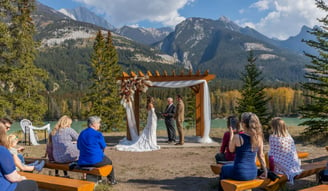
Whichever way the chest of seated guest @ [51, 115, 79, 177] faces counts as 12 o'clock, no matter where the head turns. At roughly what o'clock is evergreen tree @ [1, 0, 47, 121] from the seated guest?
The evergreen tree is roughly at 10 o'clock from the seated guest.

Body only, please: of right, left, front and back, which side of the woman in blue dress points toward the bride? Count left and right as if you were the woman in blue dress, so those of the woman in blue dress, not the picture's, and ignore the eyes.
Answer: front

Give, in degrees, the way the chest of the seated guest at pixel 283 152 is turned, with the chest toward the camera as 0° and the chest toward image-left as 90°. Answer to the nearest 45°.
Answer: approximately 135°

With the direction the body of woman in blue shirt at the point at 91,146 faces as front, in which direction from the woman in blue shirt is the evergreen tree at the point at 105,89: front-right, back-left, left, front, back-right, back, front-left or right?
front-left

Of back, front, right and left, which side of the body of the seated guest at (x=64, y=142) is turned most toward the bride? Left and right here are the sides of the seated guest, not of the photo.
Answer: front

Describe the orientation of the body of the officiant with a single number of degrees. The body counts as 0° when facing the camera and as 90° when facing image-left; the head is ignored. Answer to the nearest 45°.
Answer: approximately 45°

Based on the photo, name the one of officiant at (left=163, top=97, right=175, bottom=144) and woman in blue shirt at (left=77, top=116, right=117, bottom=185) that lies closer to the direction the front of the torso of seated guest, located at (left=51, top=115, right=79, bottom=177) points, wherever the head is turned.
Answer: the officiant

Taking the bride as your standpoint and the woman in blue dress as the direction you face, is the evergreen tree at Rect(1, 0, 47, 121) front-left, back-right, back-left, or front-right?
back-right

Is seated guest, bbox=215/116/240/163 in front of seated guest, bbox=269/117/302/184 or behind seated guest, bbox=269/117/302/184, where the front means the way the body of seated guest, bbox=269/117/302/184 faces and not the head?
in front

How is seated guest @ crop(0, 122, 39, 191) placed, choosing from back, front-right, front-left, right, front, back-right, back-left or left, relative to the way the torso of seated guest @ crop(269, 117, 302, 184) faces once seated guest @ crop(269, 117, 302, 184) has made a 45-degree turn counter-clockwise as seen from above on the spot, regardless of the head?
front-left

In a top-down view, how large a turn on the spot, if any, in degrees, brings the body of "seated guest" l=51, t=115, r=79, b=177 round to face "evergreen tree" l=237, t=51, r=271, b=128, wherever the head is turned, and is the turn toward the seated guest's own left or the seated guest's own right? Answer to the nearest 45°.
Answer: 0° — they already face it

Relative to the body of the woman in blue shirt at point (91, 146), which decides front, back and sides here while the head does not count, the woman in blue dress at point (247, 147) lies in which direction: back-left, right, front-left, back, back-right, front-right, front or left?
right

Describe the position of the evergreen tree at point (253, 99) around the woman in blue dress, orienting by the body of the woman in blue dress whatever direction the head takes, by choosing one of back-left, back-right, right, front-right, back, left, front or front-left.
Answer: front-right

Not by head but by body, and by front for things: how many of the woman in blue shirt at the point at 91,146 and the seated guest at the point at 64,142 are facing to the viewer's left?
0
